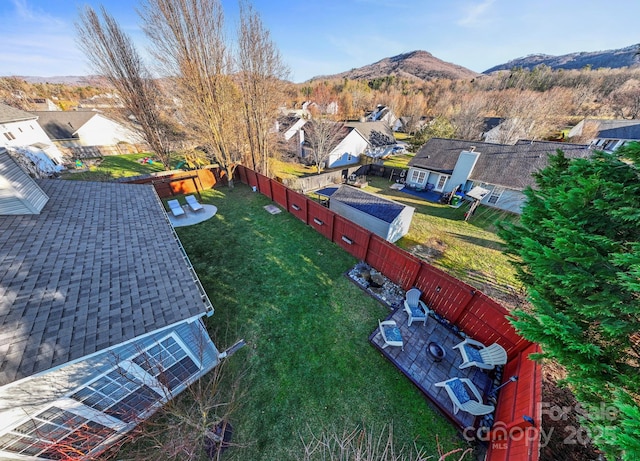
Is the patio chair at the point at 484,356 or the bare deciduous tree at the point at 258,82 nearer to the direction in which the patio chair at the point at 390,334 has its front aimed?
the patio chair

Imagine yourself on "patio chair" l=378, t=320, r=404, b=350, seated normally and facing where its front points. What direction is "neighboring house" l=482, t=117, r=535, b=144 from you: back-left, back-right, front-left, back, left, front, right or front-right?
back-left

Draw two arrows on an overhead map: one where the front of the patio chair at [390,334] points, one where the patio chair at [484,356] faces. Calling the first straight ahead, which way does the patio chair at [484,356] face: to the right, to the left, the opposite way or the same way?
the opposite way

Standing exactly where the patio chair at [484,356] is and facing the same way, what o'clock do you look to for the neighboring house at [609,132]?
The neighboring house is roughly at 3 o'clock from the patio chair.

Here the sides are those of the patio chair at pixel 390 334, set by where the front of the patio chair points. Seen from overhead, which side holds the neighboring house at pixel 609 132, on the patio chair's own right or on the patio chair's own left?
on the patio chair's own left

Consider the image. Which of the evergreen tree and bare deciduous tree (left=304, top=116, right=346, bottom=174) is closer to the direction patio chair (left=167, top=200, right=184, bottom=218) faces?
the evergreen tree

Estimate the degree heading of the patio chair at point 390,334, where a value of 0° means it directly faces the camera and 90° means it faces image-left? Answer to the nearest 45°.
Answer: approximately 315°

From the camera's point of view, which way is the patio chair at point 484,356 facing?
to the viewer's left

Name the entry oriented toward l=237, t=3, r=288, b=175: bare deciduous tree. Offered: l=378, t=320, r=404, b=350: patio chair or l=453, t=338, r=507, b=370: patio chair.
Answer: l=453, t=338, r=507, b=370: patio chair
